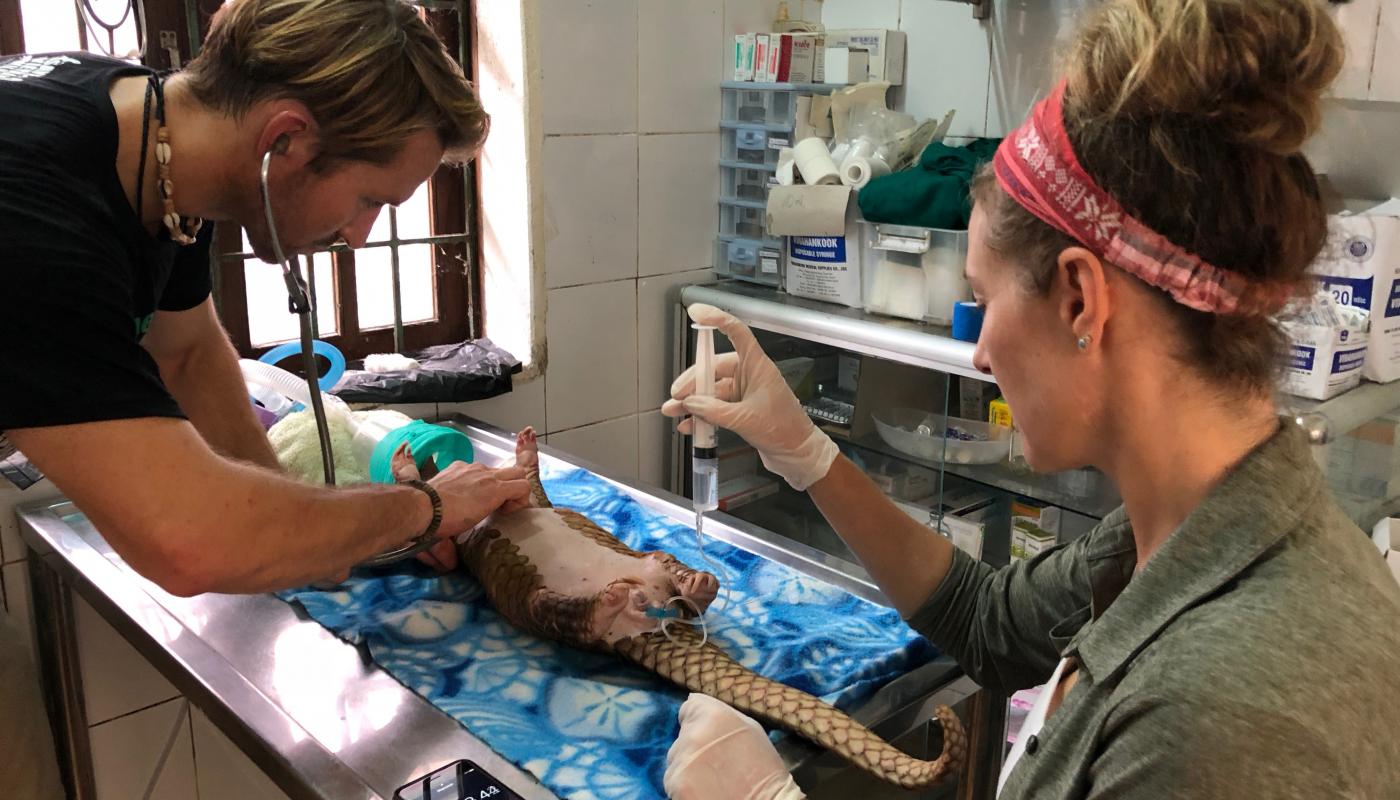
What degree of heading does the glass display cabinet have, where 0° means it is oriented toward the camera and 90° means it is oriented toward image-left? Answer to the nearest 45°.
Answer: approximately 45°

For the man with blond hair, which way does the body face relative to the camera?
to the viewer's right

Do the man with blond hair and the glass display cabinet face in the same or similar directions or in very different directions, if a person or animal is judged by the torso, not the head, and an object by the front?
very different directions

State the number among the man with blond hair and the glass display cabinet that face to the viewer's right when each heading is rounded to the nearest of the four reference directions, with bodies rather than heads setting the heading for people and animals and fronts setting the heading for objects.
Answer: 1

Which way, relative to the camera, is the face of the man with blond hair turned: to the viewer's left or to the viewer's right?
to the viewer's right

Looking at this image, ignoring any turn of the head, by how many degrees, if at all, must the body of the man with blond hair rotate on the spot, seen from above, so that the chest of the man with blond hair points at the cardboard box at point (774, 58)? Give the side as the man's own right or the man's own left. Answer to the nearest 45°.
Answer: approximately 45° to the man's own left

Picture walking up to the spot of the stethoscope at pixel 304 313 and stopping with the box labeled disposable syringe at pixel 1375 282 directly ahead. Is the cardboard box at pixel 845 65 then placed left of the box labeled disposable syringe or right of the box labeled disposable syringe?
left

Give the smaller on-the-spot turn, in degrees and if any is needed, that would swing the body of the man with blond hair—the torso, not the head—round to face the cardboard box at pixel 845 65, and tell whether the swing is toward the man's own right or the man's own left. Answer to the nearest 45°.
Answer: approximately 45° to the man's own left

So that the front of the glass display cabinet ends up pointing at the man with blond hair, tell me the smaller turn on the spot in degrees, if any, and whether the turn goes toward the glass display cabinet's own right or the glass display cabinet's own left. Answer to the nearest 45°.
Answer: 0° — it already faces them
